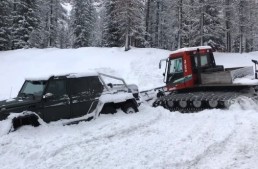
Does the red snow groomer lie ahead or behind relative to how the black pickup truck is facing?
behind

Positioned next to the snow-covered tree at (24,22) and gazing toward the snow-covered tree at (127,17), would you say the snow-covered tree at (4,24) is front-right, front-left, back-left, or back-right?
back-right

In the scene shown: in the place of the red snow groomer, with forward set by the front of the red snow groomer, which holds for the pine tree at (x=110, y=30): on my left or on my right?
on my right

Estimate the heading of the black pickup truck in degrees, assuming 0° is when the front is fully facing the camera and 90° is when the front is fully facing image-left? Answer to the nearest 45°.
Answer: approximately 45°

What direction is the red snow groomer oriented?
to the viewer's left

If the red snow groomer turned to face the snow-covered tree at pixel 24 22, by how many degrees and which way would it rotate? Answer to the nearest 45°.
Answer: approximately 45° to its right

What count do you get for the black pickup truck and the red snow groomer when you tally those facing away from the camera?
0

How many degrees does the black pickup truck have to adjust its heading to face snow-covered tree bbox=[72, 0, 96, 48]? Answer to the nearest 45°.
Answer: approximately 135° to its right

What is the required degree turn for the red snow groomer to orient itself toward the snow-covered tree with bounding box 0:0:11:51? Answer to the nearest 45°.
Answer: approximately 45° to its right
